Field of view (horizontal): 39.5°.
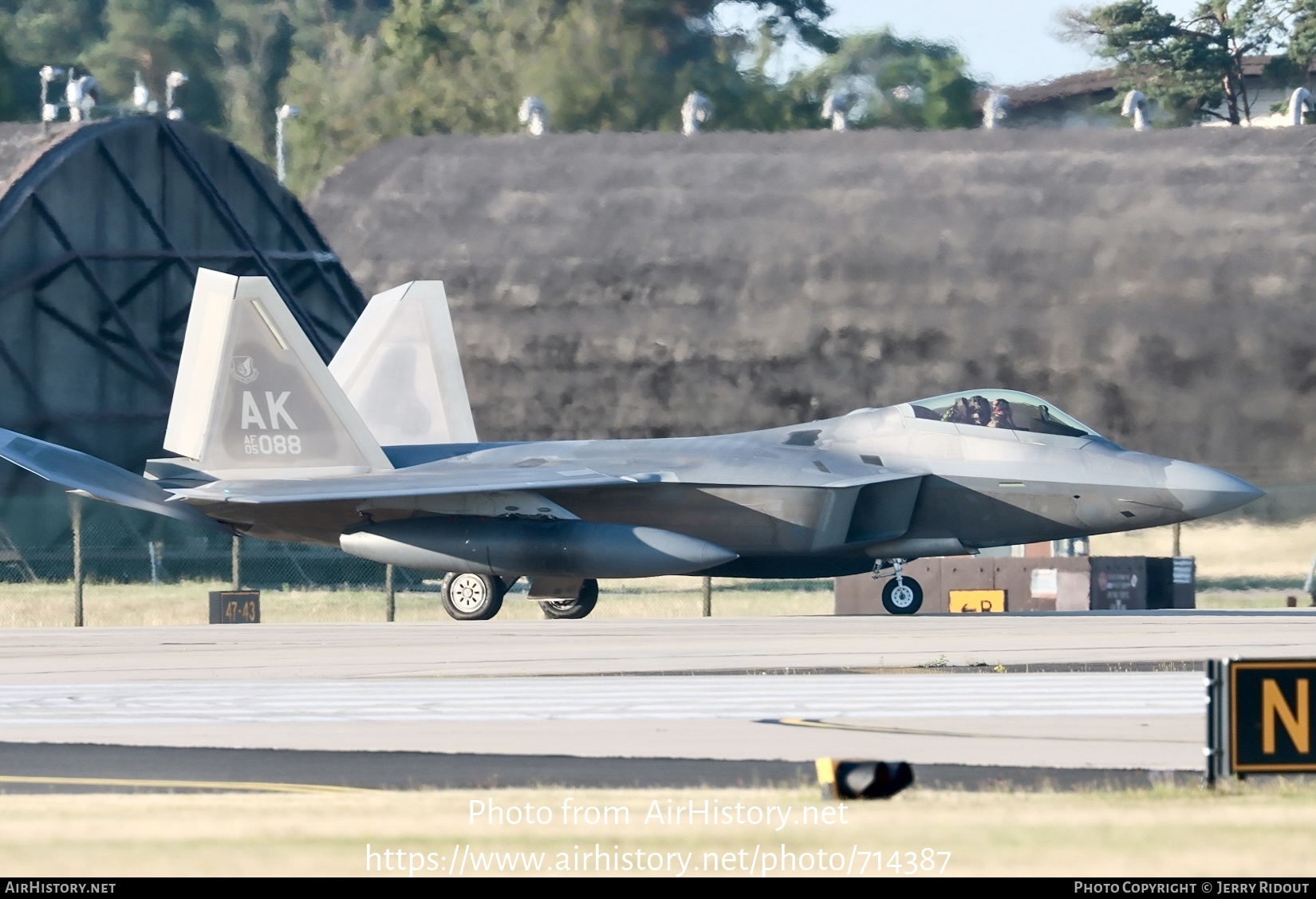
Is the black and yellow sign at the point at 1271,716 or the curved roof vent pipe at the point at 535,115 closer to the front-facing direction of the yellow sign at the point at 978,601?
the black and yellow sign

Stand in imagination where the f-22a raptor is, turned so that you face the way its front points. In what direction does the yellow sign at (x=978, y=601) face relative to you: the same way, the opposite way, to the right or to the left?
to the right

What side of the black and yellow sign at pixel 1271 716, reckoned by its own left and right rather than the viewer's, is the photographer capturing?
front

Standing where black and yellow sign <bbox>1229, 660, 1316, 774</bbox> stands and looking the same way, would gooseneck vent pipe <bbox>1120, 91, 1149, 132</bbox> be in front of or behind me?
behind

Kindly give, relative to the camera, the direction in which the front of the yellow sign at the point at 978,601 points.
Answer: facing the viewer

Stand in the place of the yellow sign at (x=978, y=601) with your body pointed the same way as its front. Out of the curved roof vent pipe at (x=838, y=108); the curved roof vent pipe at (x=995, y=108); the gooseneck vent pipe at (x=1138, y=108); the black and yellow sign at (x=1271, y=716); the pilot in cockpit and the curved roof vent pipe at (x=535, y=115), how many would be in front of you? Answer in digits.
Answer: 2

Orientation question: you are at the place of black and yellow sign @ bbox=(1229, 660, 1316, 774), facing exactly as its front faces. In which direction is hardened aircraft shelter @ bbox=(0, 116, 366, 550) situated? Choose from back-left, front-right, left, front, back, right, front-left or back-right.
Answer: back-right

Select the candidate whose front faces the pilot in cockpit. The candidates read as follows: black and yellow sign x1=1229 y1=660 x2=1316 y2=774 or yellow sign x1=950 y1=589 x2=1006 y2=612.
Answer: the yellow sign

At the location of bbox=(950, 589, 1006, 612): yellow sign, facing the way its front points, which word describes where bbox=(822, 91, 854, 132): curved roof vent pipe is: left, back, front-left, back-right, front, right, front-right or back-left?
back

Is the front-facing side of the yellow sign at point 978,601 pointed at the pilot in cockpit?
yes

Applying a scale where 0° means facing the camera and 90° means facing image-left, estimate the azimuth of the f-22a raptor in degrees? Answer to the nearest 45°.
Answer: approximately 270°

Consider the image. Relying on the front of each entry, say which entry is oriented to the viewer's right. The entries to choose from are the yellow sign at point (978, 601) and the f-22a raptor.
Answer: the f-22a raptor

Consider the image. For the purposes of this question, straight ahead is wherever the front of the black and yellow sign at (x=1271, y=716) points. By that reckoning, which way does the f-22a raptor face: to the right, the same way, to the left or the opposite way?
to the left

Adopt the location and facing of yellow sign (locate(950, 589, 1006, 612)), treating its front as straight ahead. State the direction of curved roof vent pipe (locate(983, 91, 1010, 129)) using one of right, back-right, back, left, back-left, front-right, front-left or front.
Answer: back
